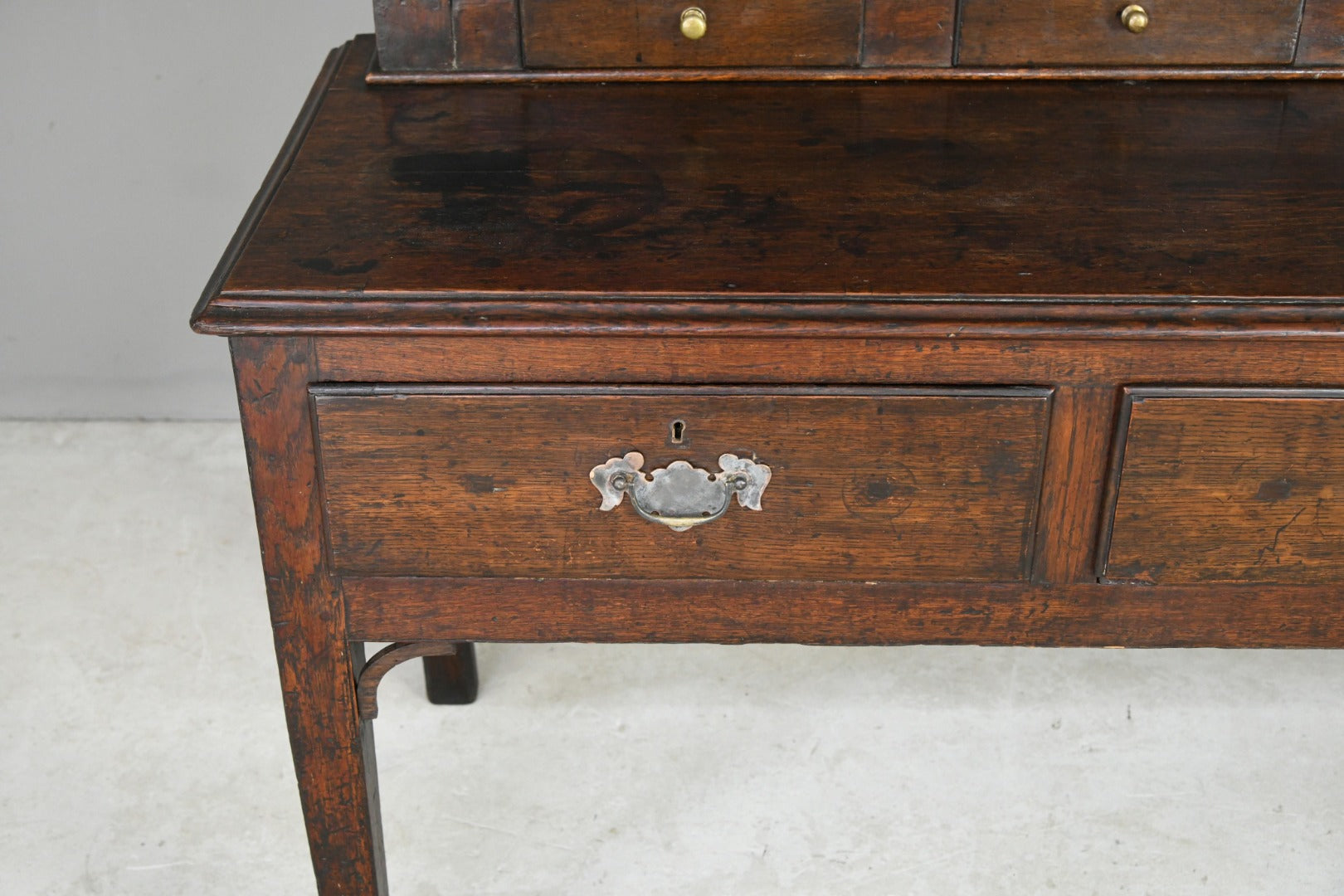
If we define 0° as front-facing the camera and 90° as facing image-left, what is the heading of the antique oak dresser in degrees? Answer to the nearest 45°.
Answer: approximately 0°
